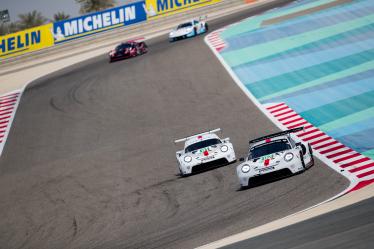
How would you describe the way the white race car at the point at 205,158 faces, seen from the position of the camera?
facing the viewer

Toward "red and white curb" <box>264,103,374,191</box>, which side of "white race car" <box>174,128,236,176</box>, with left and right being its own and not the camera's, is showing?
left

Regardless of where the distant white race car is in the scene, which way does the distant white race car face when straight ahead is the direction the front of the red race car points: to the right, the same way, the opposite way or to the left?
the same way

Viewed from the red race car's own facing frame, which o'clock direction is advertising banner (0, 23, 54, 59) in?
The advertising banner is roughly at 3 o'clock from the red race car.

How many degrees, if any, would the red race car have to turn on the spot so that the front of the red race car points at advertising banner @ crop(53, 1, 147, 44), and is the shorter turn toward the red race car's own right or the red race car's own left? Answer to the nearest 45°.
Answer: approximately 135° to the red race car's own right

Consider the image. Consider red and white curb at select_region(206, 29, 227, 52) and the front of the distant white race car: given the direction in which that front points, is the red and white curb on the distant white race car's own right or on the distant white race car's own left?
on the distant white race car's own left

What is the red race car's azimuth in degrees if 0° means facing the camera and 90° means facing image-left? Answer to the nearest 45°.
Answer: approximately 45°

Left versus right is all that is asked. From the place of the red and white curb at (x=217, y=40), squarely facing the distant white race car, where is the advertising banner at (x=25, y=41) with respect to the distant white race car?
left

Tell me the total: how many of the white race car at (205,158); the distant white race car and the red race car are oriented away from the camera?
0

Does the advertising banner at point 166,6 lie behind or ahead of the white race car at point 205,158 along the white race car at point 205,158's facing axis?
behind

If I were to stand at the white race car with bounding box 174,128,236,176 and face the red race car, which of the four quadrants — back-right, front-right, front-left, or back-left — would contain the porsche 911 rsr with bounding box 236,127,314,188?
back-right

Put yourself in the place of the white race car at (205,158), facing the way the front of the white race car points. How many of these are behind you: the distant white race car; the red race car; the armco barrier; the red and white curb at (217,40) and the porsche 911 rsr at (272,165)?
4

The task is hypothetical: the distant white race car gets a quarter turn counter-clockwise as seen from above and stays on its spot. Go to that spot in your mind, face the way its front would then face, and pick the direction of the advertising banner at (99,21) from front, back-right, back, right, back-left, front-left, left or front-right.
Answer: back

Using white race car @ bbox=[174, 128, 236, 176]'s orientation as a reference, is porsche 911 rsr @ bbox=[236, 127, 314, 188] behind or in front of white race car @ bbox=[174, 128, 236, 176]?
in front

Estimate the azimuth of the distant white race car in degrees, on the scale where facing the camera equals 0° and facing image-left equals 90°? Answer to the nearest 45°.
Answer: approximately 45°

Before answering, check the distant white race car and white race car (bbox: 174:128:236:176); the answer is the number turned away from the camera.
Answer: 0

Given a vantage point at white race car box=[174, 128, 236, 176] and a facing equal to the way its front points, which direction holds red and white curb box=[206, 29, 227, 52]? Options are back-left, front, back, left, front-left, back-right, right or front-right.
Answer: back

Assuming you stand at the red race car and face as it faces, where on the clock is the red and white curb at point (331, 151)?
The red and white curb is roughly at 10 o'clock from the red race car.
